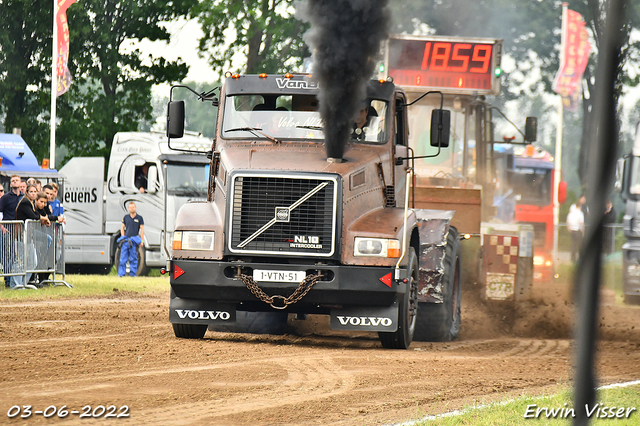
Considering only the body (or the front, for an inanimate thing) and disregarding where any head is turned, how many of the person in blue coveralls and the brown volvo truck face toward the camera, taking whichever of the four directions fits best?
2

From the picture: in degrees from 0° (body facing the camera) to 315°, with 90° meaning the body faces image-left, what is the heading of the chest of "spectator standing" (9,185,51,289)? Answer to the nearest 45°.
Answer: approximately 315°

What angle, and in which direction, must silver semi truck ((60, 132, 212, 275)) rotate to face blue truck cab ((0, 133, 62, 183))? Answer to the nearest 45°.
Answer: approximately 135° to its right

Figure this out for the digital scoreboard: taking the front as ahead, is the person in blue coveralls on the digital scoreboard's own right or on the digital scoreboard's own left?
on the digital scoreboard's own right

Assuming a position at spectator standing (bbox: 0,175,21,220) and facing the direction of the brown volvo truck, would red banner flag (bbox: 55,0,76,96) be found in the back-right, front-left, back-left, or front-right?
back-left

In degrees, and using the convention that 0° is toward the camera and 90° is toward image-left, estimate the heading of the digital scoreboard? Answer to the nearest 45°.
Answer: approximately 0°

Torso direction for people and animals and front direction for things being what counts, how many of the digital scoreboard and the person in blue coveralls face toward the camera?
2
